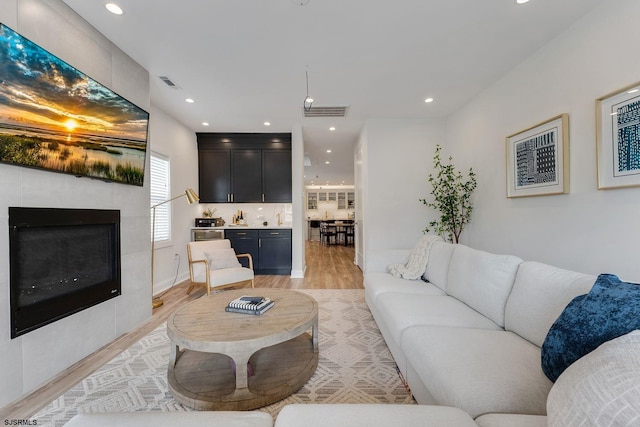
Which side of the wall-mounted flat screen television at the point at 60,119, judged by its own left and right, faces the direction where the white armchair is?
left

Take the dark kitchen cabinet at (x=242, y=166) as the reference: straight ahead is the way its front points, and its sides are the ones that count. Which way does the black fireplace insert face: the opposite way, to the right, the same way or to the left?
to the left

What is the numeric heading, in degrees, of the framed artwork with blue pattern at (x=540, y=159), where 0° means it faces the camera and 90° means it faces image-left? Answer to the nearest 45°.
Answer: approximately 45°

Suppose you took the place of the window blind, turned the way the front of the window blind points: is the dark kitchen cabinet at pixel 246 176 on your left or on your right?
on your left

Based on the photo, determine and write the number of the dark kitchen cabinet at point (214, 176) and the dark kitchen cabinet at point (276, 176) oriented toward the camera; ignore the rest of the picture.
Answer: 2
